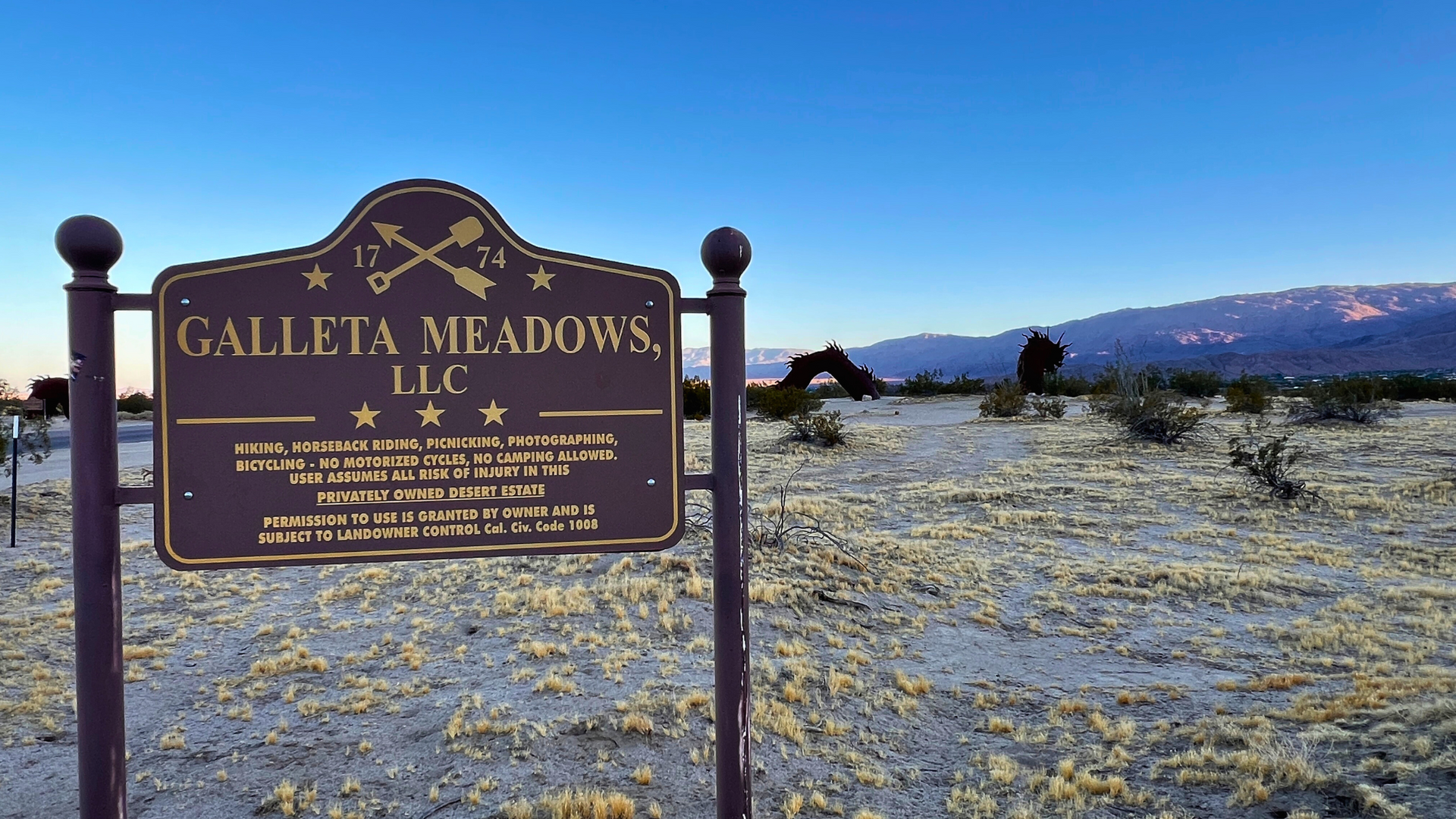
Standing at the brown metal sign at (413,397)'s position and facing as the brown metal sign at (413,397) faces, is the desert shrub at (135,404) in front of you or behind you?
behind

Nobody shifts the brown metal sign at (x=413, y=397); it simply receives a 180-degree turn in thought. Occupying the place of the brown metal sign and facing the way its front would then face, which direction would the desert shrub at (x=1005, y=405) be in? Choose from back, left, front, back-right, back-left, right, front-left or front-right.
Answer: front-right

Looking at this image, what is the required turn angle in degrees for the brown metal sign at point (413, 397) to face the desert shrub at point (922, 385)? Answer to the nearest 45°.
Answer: approximately 135° to its left

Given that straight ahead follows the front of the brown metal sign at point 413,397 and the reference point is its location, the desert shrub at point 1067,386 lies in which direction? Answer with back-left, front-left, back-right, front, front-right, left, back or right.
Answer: back-left

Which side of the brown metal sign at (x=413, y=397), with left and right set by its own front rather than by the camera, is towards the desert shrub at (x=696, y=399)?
back

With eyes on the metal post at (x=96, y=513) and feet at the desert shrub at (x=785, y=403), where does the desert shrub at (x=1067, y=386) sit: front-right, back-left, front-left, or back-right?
back-left

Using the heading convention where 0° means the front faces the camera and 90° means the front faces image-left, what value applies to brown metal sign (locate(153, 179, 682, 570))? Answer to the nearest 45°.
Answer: approximately 0°

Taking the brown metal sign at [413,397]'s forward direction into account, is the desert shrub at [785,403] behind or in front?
behind

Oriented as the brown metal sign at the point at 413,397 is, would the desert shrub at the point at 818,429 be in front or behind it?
behind
